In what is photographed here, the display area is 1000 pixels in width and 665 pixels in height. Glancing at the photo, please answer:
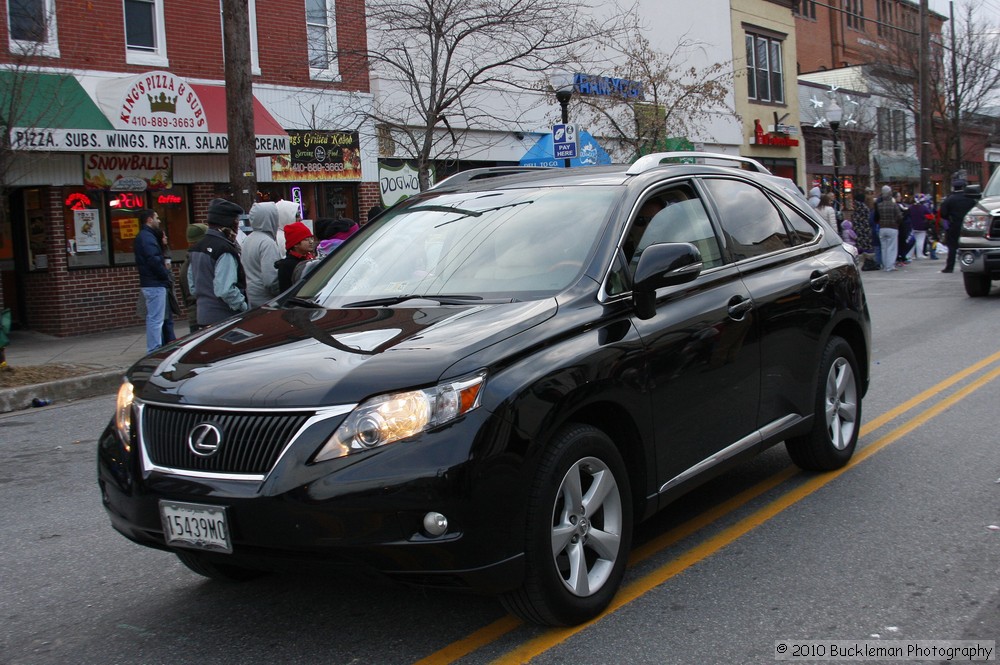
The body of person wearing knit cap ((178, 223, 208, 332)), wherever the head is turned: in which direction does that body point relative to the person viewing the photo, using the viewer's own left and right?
facing to the right of the viewer

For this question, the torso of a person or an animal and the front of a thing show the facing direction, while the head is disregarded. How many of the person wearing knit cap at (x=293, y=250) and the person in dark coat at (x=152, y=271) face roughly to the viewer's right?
2

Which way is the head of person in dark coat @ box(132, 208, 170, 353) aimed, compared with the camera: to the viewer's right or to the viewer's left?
to the viewer's right

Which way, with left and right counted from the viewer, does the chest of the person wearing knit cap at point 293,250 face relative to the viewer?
facing to the right of the viewer

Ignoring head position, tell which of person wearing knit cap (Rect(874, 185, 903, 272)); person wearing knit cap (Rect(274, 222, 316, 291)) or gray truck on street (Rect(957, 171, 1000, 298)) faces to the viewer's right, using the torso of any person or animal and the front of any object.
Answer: person wearing knit cap (Rect(274, 222, 316, 291))

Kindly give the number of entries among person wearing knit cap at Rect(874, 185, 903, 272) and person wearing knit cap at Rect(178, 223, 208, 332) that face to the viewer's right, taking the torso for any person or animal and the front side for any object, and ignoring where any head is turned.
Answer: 1
